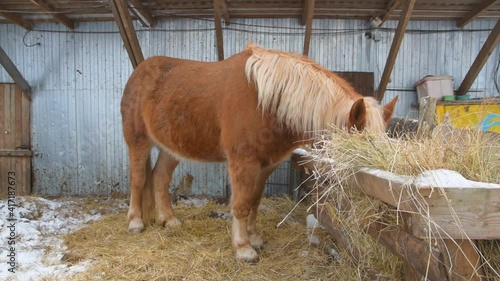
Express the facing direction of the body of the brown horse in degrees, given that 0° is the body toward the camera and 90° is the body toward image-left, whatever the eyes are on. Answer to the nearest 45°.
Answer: approximately 315°

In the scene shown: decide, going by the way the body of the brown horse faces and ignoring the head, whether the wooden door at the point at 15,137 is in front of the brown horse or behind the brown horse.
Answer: behind

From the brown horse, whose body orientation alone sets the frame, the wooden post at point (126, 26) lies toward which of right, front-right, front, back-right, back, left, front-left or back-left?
back

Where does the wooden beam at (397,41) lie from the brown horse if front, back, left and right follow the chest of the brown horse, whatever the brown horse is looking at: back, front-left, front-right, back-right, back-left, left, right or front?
left

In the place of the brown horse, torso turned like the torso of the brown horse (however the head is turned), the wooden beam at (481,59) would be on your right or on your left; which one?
on your left

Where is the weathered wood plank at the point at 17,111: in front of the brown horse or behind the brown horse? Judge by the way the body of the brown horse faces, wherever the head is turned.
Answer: behind

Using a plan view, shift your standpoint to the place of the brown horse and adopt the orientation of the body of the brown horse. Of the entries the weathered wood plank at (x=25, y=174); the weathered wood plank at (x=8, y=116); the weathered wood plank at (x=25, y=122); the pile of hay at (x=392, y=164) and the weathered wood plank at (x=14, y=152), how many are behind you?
4

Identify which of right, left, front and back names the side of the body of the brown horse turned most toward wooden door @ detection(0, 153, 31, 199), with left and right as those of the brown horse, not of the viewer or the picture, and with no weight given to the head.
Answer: back
